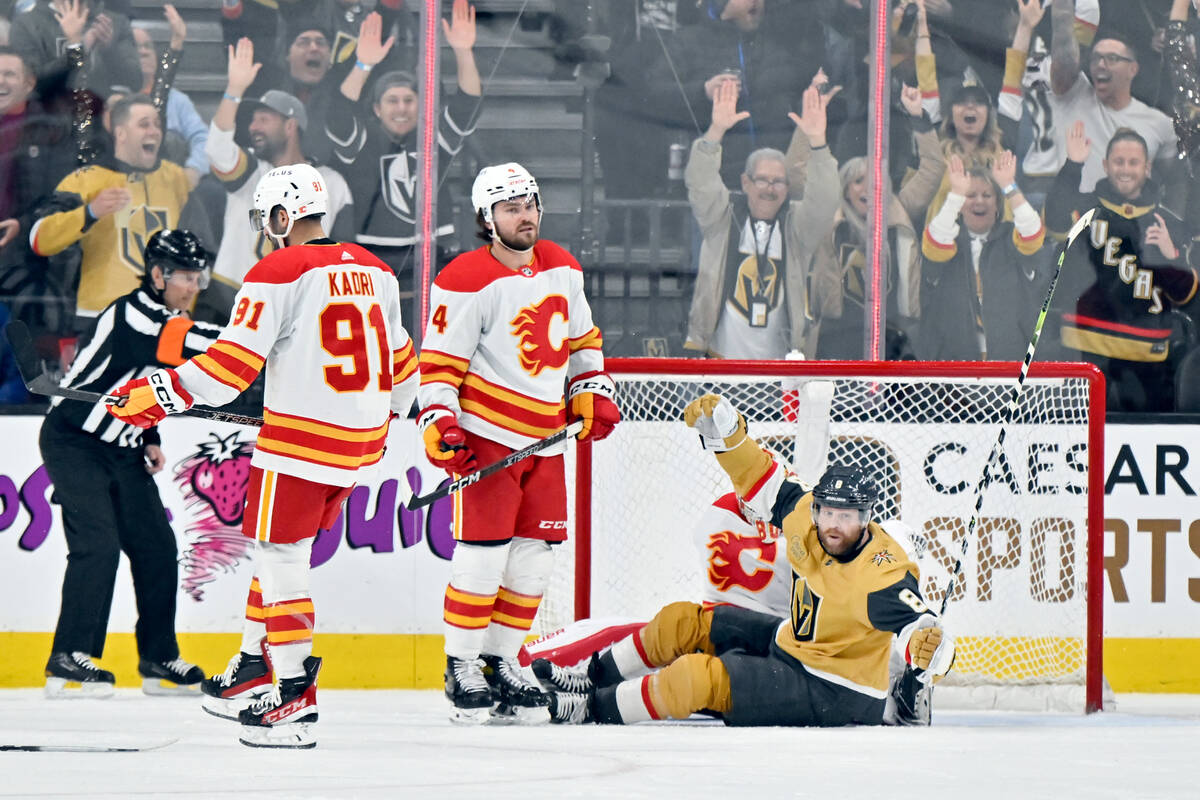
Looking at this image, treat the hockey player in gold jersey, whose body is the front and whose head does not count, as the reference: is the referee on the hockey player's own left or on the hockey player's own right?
on the hockey player's own right

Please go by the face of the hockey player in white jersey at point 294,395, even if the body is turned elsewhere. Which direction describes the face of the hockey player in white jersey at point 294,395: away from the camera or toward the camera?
away from the camera

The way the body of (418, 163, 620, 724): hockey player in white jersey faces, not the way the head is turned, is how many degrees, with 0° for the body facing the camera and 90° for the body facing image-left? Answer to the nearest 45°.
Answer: approximately 315°

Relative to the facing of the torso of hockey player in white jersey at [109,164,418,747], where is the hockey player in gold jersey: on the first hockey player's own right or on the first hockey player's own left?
on the first hockey player's own right

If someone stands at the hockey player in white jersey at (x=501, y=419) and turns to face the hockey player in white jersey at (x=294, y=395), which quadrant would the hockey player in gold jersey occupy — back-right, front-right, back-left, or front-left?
back-left

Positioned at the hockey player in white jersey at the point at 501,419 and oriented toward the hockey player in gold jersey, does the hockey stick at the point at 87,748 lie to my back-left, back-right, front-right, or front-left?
back-right

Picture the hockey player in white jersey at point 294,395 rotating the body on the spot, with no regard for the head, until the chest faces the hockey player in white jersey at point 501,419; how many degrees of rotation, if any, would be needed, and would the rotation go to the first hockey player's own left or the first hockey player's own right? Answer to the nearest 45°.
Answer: approximately 90° to the first hockey player's own right

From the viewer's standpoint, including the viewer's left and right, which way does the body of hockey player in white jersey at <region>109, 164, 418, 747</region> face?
facing away from the viewer and to the left of the viewer

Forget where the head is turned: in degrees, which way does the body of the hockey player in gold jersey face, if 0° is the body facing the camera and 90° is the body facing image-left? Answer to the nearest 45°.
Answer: approximately 45°
